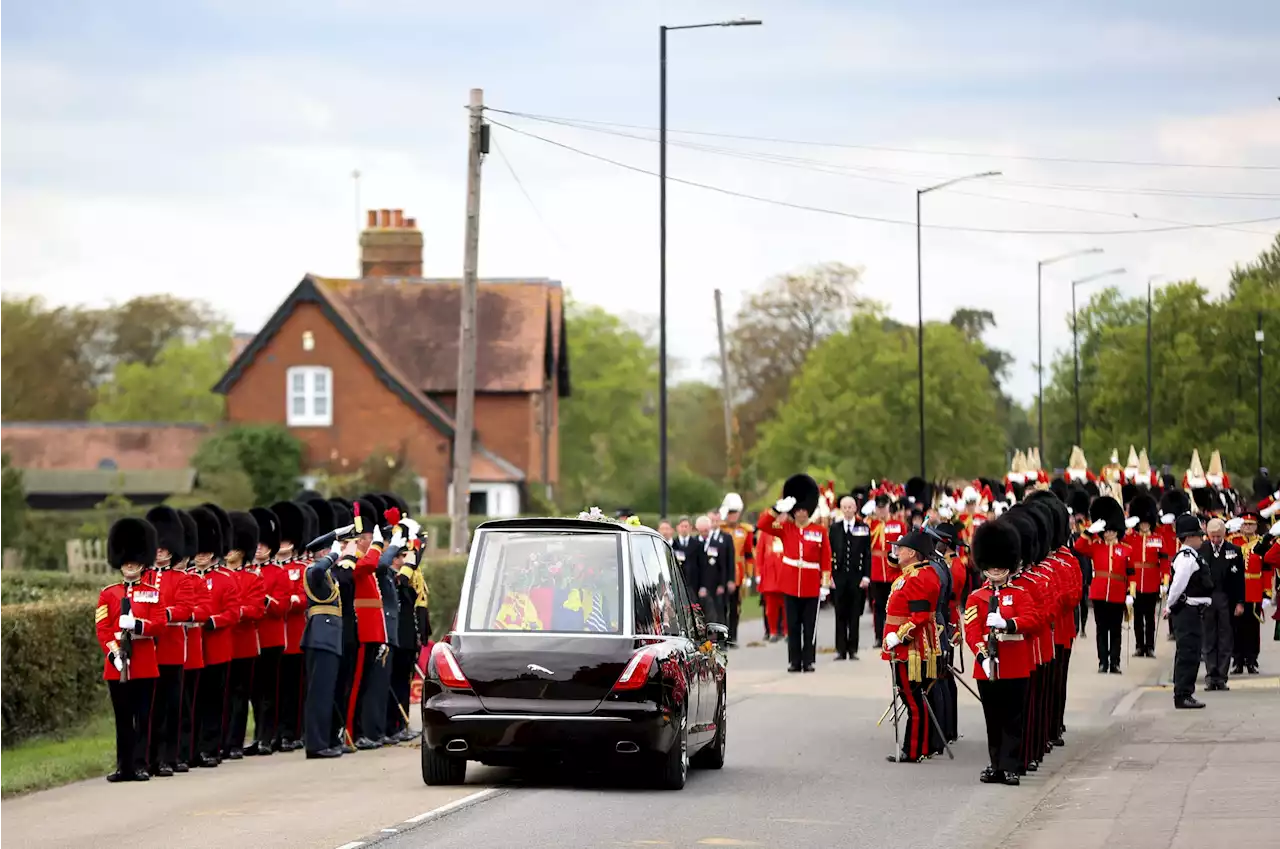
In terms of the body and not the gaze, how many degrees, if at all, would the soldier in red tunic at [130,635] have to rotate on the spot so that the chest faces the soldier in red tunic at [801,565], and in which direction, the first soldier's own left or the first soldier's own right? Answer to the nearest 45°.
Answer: approximately 135° to the first soldier's own left

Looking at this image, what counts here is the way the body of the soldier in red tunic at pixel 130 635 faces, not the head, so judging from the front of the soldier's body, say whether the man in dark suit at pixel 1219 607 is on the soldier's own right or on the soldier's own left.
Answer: on the soldier's own left

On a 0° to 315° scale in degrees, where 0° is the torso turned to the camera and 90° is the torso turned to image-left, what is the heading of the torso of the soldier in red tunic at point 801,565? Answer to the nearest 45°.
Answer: approximately 0°

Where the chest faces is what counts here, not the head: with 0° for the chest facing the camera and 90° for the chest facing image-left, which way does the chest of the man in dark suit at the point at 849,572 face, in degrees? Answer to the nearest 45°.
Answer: approximately 0°

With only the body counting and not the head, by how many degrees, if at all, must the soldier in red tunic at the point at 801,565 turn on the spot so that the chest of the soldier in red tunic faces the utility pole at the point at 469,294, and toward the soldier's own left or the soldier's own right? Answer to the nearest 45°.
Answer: approximately 135° to the soldier's own right
